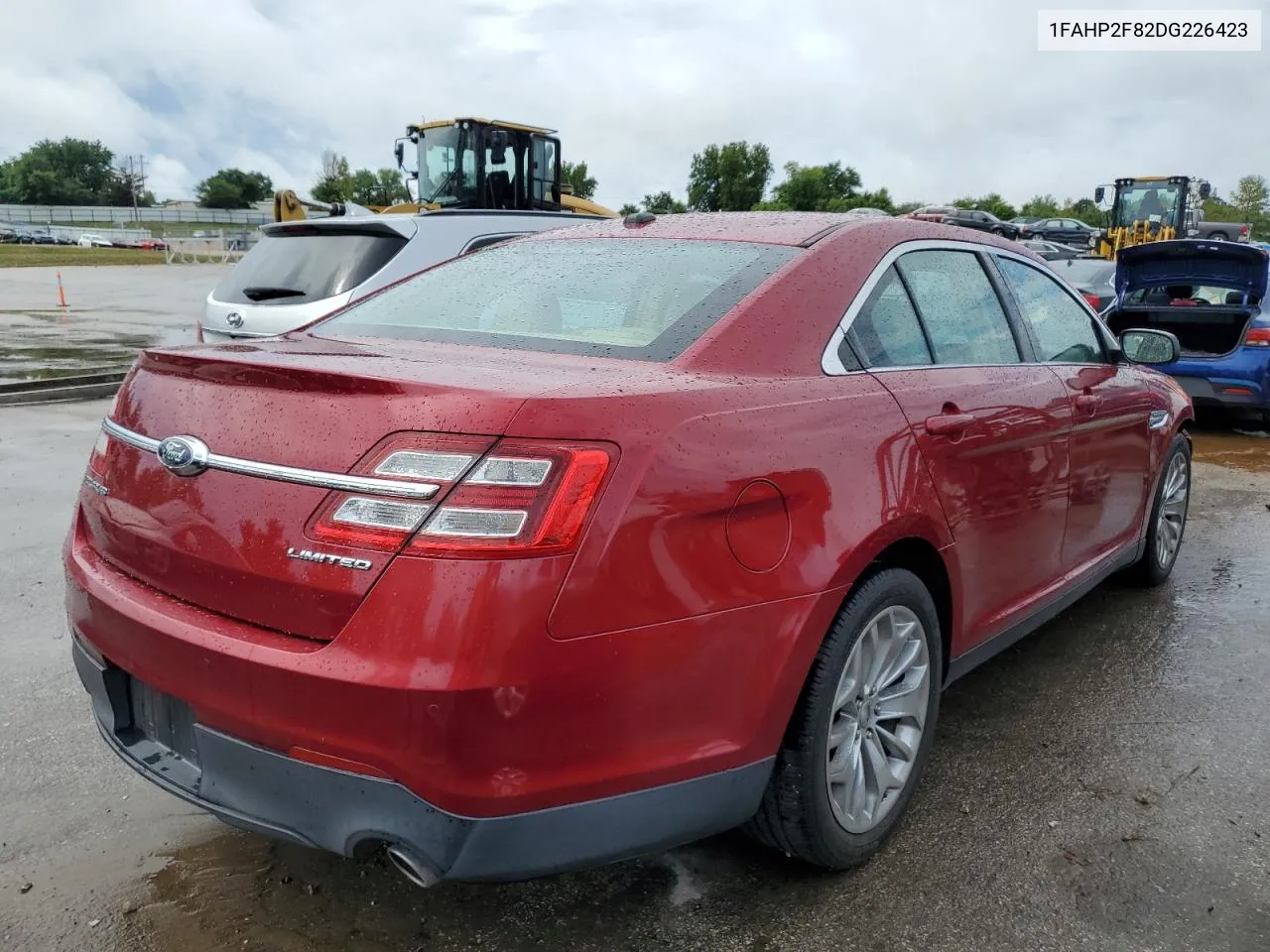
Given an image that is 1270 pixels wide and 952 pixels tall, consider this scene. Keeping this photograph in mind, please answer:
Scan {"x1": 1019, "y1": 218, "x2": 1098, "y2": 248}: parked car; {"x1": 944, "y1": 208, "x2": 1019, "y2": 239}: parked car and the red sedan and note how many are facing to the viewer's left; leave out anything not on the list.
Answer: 0

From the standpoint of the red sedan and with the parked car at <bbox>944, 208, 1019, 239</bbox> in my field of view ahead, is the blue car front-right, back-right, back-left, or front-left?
front-right

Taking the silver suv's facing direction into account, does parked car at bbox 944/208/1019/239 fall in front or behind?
in front

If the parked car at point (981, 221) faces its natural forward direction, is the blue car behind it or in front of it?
in front

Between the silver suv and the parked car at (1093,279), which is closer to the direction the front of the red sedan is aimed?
the parked car

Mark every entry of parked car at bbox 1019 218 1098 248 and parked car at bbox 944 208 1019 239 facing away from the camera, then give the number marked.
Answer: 0

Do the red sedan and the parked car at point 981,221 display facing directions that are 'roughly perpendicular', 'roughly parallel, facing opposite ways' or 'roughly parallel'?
roughly perpendicular

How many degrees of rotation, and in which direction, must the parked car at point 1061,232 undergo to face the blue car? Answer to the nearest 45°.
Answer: approximately 45° to its right

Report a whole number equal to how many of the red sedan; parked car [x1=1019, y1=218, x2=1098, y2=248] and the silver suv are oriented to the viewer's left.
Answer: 0

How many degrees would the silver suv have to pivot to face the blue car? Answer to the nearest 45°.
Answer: approximately 45° to its right

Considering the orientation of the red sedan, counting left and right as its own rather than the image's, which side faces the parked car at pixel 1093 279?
front

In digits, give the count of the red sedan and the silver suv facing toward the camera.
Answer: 0

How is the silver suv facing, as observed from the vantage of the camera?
facing away from the viewer and to the right of the viewer

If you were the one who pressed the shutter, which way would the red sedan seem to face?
facing away from the viewer and to the right of the viewer
